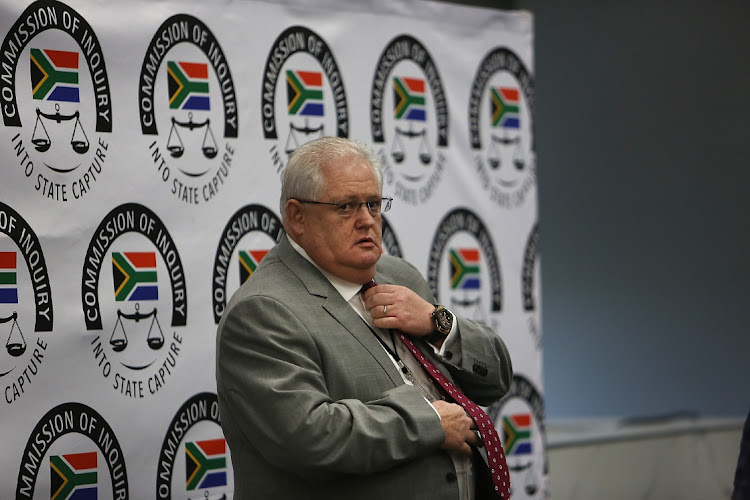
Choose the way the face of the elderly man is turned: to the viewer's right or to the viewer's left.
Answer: to the viewer's right

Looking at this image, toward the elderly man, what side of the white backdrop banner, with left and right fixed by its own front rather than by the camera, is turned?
front

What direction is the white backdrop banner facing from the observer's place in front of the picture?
facing the viewer and to the right of the viewer

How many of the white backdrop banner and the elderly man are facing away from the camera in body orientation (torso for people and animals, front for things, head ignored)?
0

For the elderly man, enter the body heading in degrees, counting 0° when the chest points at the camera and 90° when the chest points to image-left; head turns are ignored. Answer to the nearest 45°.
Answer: approximately 315°

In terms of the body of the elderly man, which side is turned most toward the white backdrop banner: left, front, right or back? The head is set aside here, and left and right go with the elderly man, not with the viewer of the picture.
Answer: back

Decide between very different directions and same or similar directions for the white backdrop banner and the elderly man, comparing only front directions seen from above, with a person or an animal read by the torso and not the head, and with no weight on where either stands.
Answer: same or similar directions
